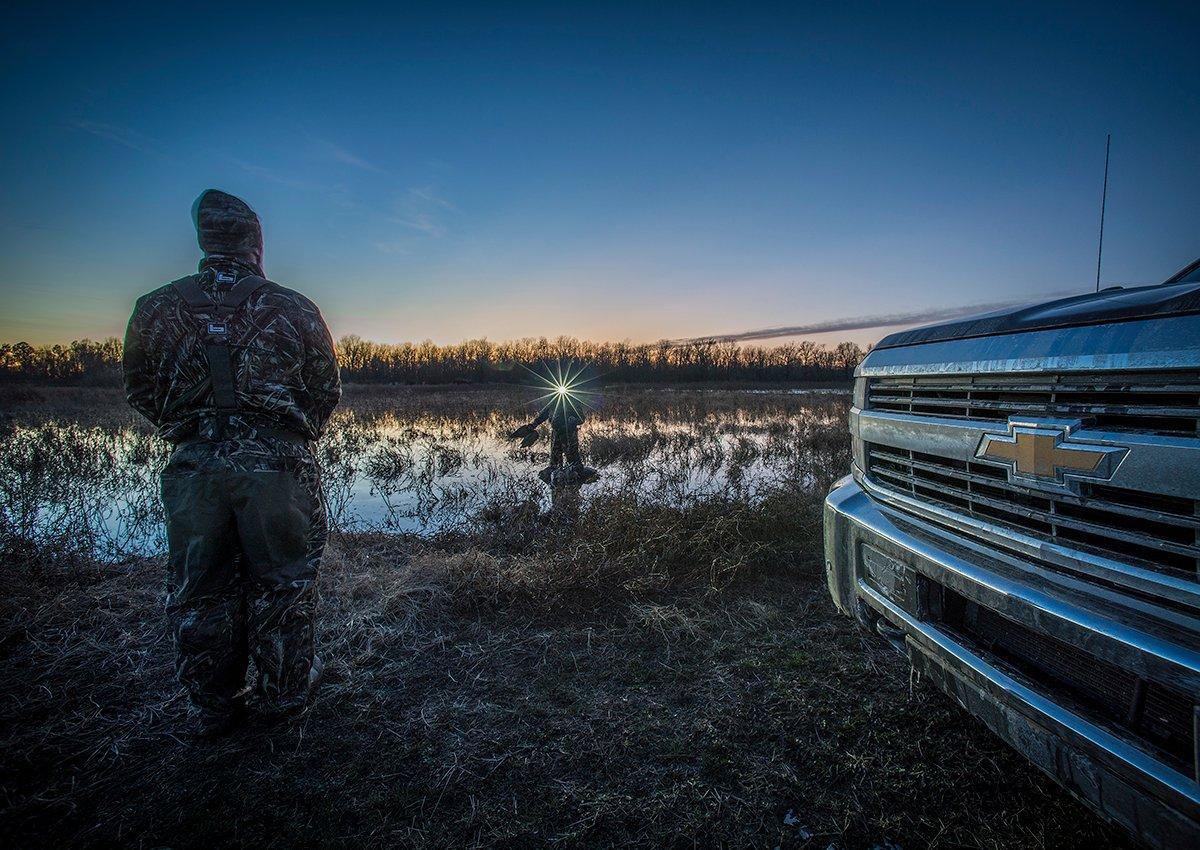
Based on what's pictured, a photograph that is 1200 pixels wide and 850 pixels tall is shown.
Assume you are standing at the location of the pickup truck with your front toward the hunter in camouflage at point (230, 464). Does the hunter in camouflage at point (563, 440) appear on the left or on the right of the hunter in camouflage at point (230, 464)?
right

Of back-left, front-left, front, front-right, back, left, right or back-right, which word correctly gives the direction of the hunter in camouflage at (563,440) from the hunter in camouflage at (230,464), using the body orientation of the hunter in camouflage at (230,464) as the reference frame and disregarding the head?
front-right

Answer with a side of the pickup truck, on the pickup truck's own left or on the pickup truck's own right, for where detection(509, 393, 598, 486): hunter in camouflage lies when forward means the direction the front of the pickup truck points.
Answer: on the pickup truck's own right

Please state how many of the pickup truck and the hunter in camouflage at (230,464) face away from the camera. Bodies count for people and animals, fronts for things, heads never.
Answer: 1

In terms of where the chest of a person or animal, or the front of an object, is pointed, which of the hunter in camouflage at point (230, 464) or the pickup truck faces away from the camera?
the hunter in camouflage

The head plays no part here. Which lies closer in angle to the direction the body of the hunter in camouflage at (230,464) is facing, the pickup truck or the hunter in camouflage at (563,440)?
the hunter in camouflage

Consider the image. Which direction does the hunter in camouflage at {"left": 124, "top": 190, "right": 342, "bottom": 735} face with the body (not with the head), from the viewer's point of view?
away from the camera

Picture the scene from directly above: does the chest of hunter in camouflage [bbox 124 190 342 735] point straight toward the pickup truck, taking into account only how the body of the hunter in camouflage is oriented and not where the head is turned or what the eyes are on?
no
